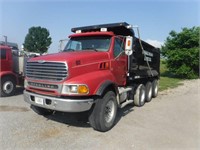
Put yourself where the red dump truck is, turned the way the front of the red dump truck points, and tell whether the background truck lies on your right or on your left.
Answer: on your right

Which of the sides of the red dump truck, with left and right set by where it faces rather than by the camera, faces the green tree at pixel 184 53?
back

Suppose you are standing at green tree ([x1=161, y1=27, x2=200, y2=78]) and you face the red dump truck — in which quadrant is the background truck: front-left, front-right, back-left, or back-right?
front-right

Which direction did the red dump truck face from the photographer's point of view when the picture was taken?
facing the viewer and to the left of the viewer
